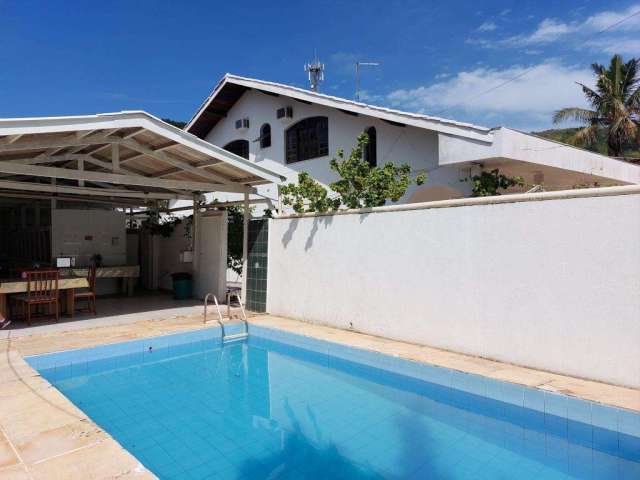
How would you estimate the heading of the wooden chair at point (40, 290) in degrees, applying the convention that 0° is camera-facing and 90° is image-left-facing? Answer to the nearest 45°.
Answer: approximately 135°

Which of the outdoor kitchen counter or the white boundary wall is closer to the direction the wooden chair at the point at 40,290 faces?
the outdoor kitchen counter

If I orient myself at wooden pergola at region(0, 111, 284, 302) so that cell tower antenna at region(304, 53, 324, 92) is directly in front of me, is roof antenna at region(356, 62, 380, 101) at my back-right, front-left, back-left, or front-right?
front-right
